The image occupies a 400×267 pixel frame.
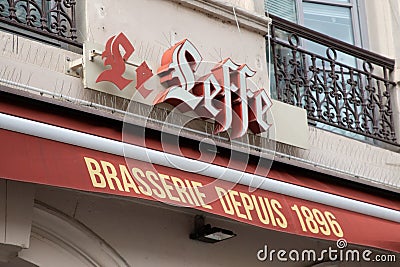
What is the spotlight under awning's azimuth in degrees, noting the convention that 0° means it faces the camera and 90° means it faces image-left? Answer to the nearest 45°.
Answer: approximately 315°
